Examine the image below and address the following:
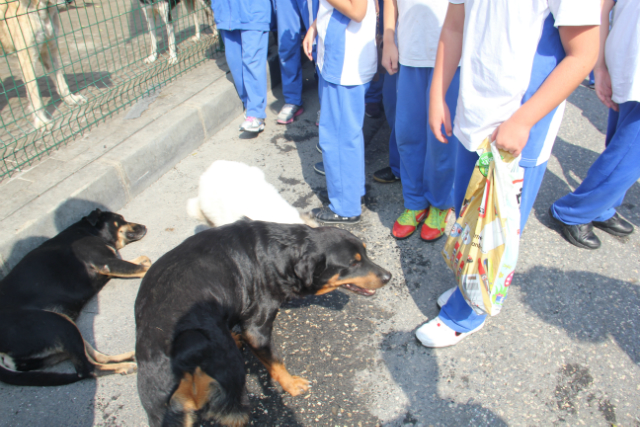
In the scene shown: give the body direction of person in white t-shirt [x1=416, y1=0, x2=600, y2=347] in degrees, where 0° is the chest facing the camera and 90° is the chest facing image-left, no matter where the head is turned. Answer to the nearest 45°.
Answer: approximately 45°

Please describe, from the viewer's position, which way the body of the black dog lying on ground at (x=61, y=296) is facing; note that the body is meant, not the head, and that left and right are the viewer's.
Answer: facing away from the viewer and to the right of the viewer

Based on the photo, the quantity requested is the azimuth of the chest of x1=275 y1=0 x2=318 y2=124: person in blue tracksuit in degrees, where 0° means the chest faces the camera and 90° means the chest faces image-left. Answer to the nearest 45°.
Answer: approximately 45°

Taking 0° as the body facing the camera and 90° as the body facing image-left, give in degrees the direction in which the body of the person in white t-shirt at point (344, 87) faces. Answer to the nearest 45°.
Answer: approximately 90°
